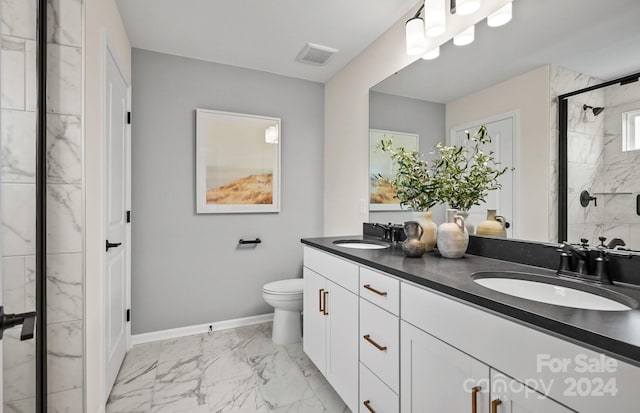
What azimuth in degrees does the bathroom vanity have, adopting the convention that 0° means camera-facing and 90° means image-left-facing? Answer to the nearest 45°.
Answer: approximately 45°

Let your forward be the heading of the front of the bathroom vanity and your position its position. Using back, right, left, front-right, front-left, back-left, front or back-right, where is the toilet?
right

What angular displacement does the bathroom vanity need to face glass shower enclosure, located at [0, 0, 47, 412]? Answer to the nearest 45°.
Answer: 0° — it already faces it

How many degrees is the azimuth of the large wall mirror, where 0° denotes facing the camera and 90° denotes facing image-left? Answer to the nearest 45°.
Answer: approximately 45°
